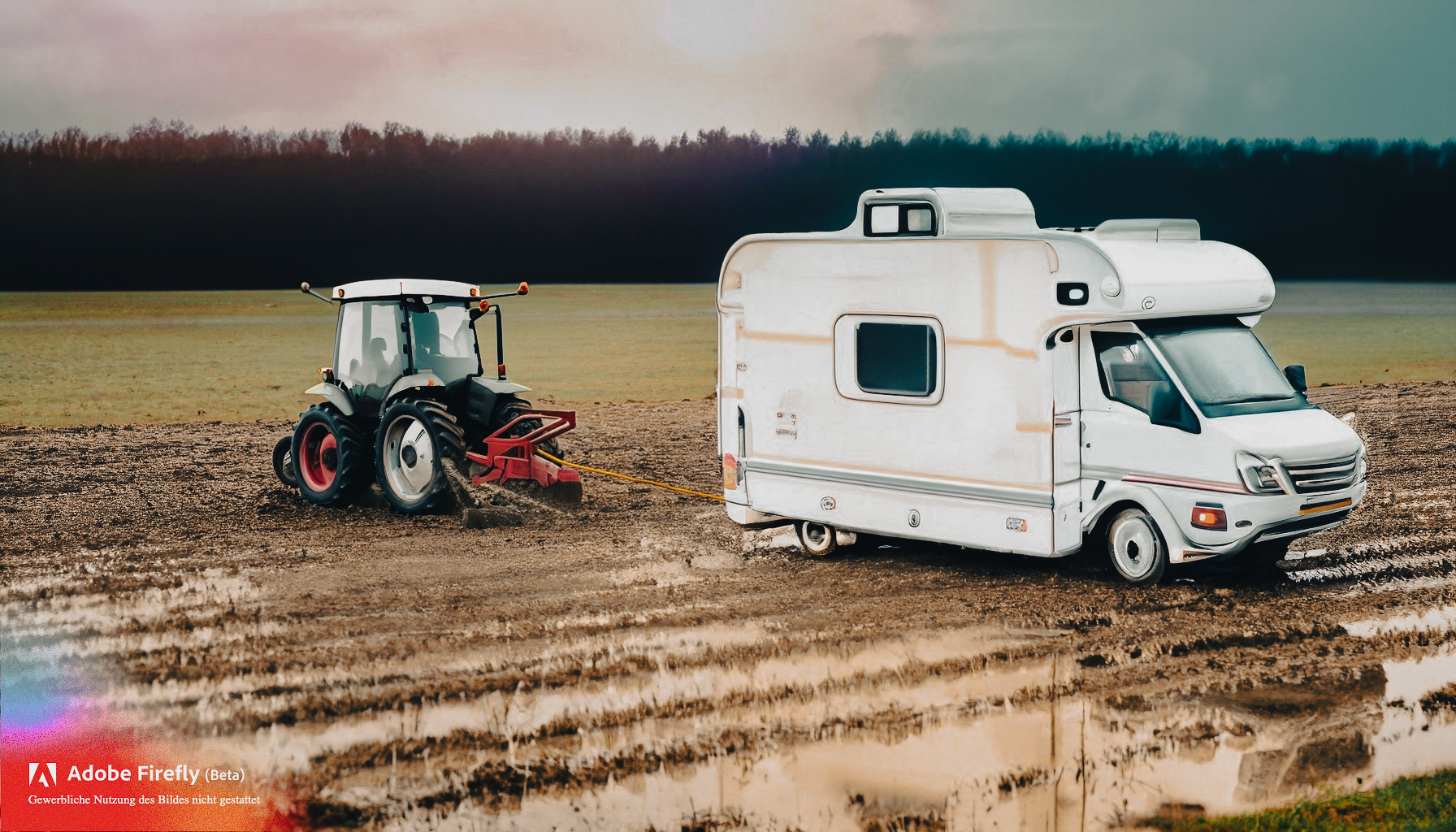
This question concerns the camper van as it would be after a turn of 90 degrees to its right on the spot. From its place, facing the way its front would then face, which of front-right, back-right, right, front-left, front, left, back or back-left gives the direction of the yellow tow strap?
right

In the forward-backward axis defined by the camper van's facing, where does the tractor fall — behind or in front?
behind

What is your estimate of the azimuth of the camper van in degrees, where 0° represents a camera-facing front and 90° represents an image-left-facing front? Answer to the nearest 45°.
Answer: approximately 315°
